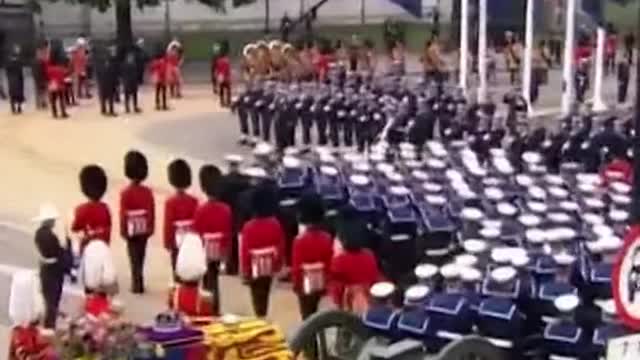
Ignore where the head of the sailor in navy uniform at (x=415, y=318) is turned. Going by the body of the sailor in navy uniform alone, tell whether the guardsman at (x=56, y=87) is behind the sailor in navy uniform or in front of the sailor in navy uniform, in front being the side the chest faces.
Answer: in front

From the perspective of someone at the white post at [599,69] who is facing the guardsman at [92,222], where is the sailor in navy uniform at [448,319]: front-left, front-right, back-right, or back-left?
front-left

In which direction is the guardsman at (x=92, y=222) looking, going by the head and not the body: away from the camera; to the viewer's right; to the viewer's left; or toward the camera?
away from the camera

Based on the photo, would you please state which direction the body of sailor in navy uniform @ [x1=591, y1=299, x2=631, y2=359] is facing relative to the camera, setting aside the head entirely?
away from the camera

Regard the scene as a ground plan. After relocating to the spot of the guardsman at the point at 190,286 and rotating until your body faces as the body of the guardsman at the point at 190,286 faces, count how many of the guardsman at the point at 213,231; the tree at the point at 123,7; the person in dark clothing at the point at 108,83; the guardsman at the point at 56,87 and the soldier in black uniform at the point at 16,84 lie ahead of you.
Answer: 5

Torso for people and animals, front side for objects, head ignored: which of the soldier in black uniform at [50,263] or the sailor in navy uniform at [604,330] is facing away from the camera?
the sailor in navy uniform

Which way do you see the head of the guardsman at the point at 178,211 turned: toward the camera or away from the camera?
away from the camera

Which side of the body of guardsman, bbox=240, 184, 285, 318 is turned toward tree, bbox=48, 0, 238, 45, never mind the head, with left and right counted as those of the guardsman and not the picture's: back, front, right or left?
front

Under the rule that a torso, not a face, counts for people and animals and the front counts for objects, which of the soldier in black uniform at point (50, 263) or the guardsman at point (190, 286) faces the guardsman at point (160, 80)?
the guardsman at point (190, 286)

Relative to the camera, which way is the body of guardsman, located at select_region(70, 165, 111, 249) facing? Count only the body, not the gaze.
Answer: away from the camera

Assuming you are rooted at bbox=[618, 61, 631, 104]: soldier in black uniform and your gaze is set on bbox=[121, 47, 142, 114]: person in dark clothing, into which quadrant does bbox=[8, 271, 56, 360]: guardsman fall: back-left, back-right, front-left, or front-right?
front-left

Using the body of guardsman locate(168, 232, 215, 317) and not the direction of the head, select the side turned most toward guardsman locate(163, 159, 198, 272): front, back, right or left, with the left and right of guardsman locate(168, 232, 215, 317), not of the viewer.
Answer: front

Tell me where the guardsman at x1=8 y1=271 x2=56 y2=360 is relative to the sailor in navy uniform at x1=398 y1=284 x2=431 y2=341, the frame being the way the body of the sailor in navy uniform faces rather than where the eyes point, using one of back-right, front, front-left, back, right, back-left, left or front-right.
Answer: left

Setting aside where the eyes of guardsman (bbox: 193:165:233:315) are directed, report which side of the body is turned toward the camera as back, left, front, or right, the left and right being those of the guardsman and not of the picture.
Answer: back

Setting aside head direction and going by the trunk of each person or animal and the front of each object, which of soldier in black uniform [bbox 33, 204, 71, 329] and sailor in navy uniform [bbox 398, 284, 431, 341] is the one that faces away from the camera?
the sailor in navy uniform

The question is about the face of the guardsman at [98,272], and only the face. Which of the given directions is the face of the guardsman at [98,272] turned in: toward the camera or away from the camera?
away from the camera
